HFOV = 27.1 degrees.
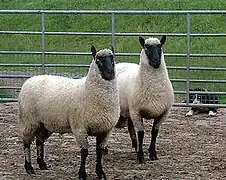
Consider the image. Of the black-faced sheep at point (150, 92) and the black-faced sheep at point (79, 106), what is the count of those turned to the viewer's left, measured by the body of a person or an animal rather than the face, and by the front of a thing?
0

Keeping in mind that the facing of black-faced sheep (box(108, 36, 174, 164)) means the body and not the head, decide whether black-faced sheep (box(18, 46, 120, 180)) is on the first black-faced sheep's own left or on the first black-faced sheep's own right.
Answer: on the first black-faced sheep's own right

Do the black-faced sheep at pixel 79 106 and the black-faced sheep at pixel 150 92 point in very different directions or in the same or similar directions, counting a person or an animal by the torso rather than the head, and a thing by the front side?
same or similar directions

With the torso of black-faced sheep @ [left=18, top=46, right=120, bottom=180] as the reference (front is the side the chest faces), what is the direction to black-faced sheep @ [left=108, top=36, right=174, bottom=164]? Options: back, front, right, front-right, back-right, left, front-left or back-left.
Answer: left

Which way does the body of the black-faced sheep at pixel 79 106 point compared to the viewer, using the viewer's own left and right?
facing the viewer and to the right of the viewer
